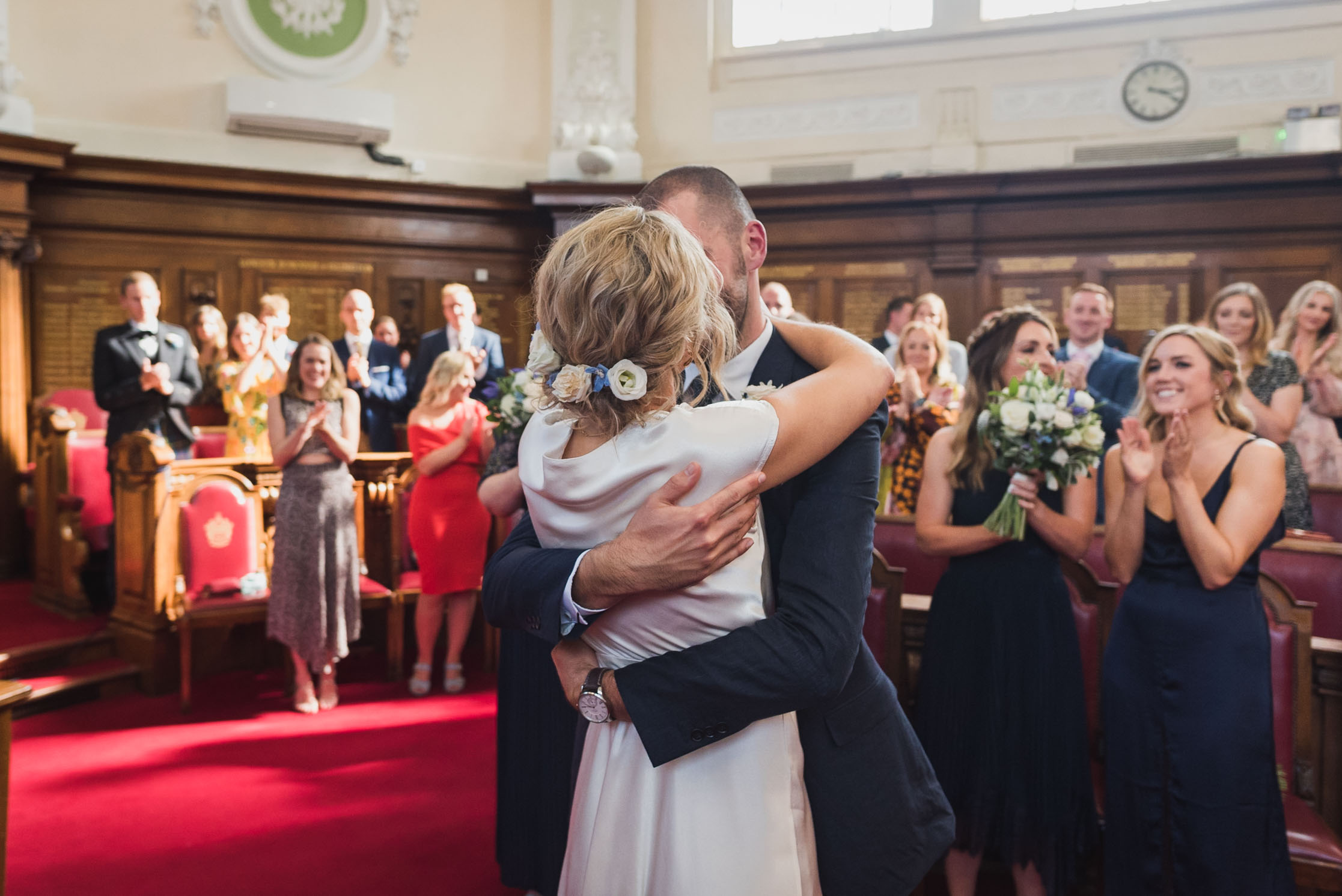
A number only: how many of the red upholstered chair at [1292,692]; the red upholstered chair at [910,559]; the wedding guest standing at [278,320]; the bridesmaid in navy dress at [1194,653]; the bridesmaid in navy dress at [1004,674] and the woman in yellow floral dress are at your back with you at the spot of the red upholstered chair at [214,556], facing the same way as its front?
2

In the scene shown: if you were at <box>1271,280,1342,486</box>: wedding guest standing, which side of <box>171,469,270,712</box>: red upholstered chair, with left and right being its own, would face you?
left

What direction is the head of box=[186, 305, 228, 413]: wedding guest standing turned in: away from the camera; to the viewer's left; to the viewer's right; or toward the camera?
toward the camera

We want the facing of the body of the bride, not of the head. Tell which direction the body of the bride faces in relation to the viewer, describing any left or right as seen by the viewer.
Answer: facing away from the viewer and to the right of the viewer

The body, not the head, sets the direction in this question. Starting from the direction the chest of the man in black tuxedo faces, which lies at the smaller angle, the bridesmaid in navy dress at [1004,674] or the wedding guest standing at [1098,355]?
the bridesmaid in navy dress

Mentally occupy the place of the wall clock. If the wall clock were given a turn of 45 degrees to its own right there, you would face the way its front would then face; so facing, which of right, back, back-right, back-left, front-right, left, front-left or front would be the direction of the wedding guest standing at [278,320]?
front

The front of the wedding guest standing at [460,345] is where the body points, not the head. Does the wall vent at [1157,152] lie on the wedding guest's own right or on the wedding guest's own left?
on the wedding guest's own left

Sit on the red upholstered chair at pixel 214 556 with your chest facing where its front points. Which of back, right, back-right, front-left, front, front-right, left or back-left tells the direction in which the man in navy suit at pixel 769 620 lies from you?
front

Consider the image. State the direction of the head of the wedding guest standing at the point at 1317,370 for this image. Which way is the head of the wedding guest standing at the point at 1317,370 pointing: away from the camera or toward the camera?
toward the camera

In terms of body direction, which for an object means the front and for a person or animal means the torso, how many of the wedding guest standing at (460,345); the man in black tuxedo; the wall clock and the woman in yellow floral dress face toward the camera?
4

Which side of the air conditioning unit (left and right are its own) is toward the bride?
front

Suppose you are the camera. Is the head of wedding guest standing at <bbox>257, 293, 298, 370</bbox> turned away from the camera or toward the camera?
toward the camera

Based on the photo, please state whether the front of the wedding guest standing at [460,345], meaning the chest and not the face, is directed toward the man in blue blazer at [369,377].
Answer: no

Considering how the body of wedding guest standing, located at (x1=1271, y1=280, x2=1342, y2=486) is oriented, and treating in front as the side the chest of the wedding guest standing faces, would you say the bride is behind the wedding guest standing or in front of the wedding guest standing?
in front

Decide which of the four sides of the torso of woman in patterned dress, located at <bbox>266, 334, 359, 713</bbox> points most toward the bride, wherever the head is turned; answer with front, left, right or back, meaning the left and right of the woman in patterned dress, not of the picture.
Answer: front

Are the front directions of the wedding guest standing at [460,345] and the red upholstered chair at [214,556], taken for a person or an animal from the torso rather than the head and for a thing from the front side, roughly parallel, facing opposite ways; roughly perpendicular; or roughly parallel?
roughly parallel

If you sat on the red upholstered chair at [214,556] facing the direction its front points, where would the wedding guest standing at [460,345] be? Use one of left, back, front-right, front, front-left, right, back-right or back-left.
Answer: back-left

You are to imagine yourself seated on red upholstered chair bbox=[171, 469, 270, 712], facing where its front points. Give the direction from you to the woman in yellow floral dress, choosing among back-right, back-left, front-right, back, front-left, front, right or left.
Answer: back

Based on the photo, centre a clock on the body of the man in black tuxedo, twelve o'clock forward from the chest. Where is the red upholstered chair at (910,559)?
The red upholstered chair is roughly at 11 o'clock from the man in black tuxedo.
